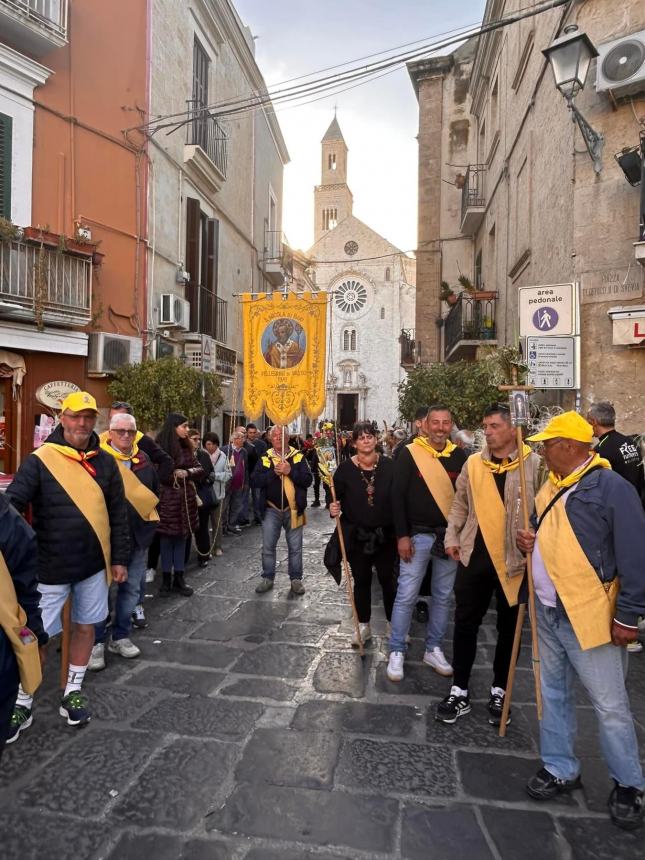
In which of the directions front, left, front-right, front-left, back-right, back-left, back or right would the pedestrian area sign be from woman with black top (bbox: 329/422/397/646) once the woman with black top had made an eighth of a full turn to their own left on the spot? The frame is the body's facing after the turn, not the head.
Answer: left

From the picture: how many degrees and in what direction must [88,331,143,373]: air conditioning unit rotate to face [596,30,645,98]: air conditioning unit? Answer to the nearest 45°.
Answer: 0° — it already faces it

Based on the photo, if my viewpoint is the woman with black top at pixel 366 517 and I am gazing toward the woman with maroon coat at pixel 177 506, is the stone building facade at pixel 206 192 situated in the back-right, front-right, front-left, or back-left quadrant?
front-right

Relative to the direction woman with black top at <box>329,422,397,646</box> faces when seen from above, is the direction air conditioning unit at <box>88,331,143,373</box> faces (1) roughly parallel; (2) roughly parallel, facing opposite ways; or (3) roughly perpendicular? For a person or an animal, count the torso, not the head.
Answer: roughly perpendicular

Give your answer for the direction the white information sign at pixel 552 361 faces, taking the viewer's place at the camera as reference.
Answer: facing the viewer

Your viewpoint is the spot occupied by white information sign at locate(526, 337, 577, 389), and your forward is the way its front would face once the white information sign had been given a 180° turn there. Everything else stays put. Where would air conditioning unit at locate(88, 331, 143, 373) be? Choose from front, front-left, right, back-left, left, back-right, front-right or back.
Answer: left

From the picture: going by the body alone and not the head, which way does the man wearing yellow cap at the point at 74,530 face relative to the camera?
toward the camera

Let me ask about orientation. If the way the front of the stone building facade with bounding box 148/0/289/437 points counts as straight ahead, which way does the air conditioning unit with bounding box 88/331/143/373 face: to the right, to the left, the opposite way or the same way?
the same way

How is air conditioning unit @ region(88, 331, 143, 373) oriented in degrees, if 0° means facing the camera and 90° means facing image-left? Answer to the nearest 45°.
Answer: approximately 315°

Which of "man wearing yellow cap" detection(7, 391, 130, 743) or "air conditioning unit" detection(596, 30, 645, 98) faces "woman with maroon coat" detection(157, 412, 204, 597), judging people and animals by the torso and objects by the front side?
the air conditioning unit

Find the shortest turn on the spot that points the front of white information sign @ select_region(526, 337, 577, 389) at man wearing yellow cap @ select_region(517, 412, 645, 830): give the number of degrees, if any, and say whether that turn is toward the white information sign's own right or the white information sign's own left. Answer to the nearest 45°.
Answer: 0° — it already faces them

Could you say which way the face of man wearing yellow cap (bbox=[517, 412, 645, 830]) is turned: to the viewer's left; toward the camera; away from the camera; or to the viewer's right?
to the viewer's left

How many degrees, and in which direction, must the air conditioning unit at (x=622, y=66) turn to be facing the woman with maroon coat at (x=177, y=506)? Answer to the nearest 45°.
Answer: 0° — it already faces them

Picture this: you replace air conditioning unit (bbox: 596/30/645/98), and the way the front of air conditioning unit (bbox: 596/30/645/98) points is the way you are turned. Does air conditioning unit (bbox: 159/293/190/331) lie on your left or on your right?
on your right

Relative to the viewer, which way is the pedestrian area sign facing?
toward the camera

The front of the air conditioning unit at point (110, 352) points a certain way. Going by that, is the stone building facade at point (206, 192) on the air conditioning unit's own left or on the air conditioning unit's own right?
on the air conditioning unit's own left

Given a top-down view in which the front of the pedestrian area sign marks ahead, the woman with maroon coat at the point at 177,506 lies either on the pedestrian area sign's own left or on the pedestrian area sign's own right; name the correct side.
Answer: on the pedestrian area sign's own right
